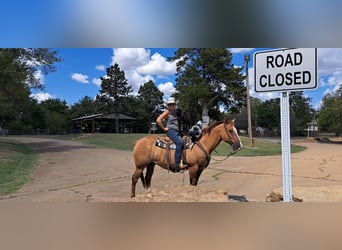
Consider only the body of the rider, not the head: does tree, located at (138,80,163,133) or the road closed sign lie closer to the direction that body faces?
the road closed sign

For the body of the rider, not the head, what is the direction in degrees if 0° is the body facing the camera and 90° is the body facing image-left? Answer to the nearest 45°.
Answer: approximately 315°

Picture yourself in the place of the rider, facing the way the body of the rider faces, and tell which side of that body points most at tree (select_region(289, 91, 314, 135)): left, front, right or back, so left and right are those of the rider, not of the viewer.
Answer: left

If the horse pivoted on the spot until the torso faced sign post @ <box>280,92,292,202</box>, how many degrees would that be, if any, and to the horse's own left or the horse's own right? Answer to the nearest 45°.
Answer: approximately 45° to the horse's own right

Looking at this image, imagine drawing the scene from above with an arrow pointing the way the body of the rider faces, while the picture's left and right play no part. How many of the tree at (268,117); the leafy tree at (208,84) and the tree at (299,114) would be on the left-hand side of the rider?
3

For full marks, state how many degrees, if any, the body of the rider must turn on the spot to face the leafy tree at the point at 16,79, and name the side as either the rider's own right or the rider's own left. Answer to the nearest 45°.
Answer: approximately 180°

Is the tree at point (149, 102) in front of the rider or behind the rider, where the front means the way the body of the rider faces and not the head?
behind

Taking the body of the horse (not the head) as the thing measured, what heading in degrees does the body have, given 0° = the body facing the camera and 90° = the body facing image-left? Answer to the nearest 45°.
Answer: approximately 270°

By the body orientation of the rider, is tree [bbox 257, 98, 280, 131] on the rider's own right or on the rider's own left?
on the rider's own left

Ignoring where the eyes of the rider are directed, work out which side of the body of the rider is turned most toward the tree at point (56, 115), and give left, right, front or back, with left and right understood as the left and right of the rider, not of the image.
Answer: back

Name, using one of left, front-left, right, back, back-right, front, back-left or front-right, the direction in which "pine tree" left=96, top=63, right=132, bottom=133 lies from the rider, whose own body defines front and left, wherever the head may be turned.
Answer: back
